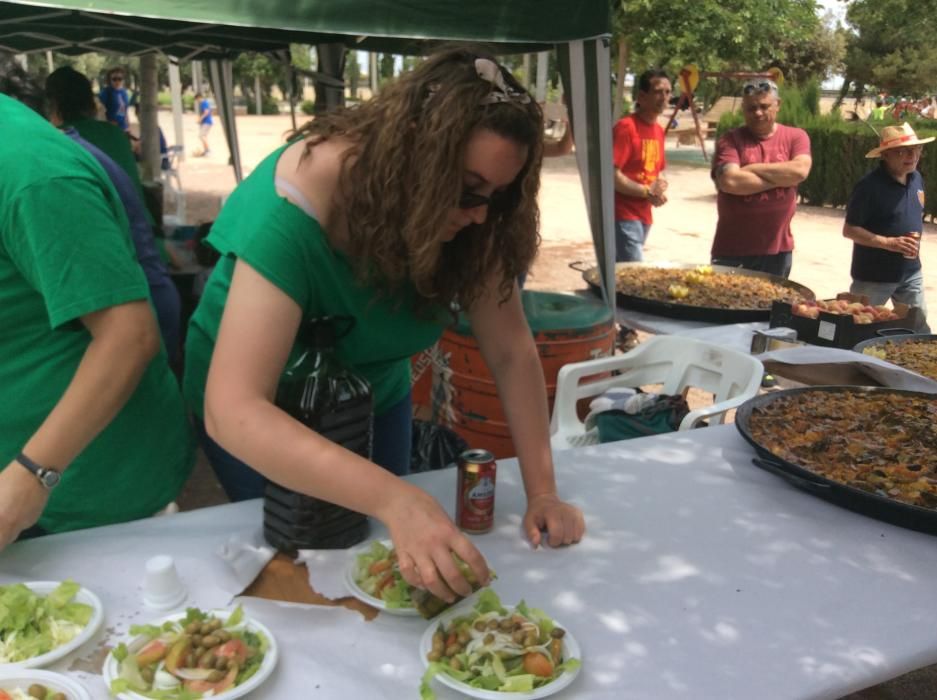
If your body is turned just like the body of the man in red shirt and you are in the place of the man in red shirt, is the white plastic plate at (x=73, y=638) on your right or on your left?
on your right

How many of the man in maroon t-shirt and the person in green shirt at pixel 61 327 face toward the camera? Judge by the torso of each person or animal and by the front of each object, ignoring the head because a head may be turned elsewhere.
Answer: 1

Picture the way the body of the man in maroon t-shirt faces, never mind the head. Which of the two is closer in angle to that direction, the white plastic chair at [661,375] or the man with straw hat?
the white plastic chair

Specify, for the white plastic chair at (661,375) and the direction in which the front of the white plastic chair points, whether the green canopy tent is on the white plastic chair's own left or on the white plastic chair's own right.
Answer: on the white plastic chair's own right

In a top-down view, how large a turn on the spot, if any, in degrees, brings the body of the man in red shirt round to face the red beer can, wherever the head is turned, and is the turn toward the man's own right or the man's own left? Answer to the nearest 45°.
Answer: approximately 45° to the man's own right
